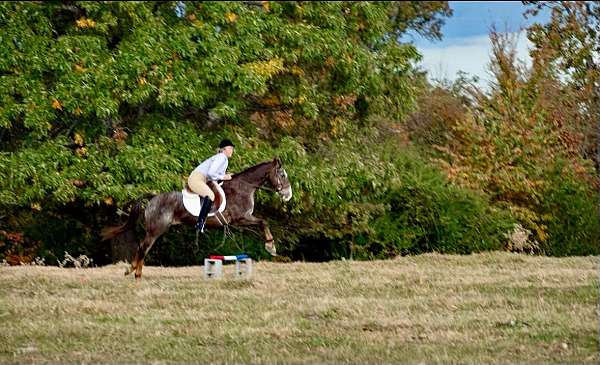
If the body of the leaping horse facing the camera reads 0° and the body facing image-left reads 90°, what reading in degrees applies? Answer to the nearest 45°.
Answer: approximately 270°

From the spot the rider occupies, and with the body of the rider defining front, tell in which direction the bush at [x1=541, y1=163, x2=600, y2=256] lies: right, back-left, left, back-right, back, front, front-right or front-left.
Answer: front-left

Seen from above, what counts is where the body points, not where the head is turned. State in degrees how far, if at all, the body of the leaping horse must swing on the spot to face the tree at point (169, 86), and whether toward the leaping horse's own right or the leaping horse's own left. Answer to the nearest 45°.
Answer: approximately 90° to the leaping horse's own left

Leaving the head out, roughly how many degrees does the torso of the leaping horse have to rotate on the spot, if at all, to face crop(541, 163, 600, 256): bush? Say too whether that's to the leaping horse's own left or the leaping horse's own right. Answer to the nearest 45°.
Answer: approximately 45° to the leaping horse's own left

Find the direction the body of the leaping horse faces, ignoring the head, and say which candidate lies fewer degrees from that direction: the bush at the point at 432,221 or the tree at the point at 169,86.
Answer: the bush

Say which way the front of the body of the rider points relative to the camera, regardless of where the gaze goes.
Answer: to the viewer's right
